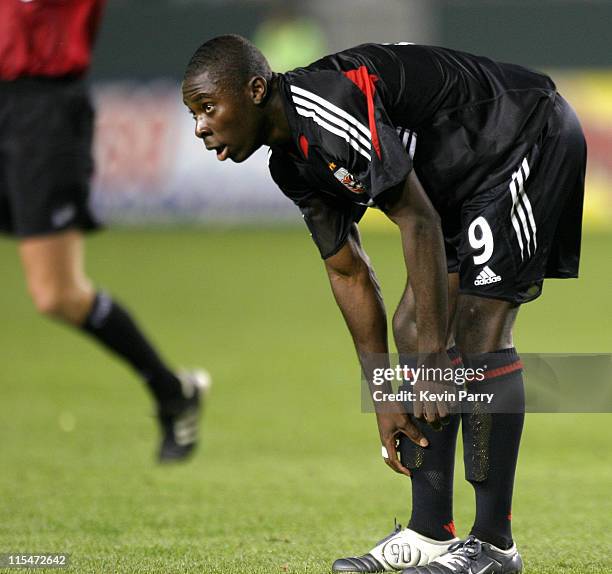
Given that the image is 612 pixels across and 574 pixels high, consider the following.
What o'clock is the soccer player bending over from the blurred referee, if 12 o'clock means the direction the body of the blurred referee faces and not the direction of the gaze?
The soccer player bending over is roughly at 8 o'clock from the blurred referee.

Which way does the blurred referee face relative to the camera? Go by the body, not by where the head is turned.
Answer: to the viewer's left
